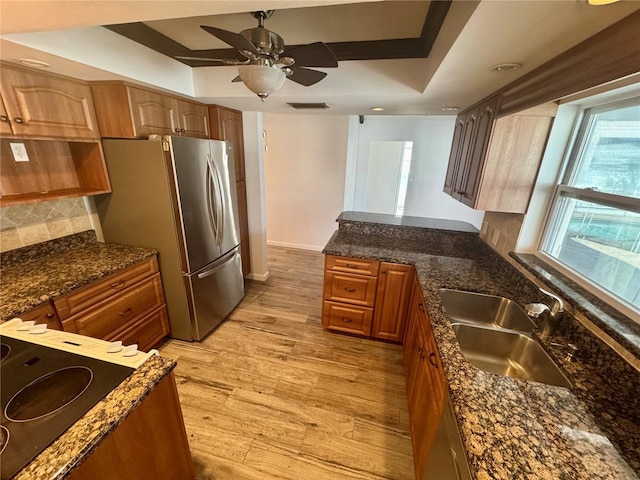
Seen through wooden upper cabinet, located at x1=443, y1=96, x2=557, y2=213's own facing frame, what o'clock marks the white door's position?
The white door is roughly at 2 o'clock from the wooden upper cabinet.

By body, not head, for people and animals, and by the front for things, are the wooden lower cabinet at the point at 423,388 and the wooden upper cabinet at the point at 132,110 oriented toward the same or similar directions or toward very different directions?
very different directions

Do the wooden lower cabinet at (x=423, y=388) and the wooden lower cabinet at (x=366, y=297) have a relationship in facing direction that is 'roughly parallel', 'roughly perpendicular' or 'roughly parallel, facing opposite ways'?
roughly perpendicular

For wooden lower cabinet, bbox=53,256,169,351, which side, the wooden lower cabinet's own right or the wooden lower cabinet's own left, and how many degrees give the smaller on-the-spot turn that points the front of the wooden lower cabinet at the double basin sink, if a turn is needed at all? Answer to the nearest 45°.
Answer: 0° — it already faces it

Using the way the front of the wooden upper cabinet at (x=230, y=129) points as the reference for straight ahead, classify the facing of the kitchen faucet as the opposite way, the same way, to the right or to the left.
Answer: the opposite way

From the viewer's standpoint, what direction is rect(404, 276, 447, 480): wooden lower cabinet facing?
to the viewer's left

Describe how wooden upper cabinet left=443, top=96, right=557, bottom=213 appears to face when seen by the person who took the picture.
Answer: facing to the left of the viewer

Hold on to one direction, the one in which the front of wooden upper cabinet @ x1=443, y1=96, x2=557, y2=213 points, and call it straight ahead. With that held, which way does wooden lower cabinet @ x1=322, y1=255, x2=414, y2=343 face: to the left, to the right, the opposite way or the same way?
to the left

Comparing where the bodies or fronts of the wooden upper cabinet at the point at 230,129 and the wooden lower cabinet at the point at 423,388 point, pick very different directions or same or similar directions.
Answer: very different directions

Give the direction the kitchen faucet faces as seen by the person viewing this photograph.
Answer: facing to the left of the viewer

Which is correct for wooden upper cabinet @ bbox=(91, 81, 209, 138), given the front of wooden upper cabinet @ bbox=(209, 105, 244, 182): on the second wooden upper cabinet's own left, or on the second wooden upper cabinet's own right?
on the second wooden upper cabinet's own right
